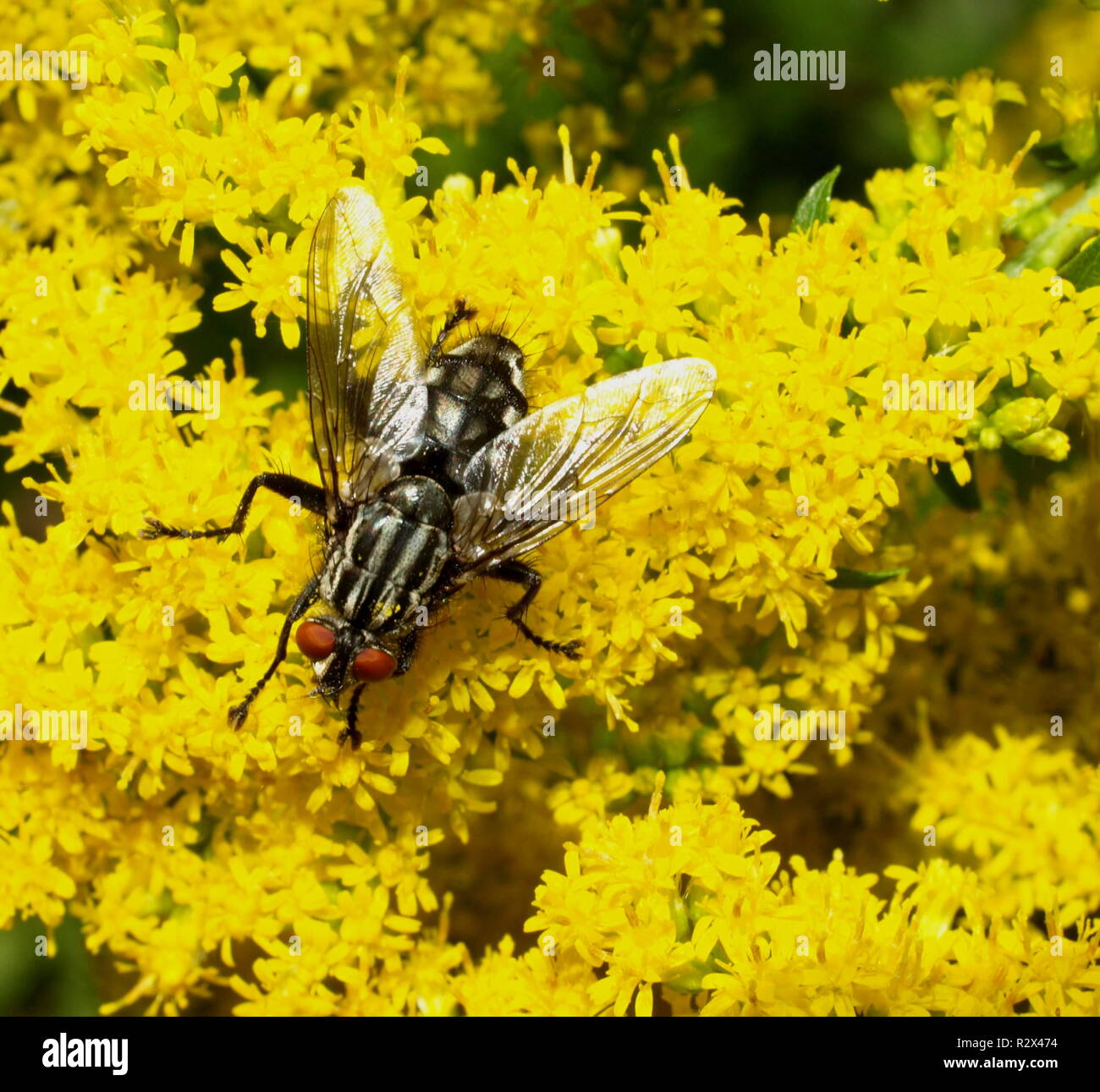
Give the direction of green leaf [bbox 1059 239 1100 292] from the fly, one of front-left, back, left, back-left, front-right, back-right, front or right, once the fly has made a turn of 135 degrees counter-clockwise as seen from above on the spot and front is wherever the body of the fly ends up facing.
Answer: front

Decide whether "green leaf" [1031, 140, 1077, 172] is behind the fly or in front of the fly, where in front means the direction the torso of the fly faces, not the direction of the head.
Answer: behind

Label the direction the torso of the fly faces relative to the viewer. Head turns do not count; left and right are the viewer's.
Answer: facing the viewer and to the left of the viewer
